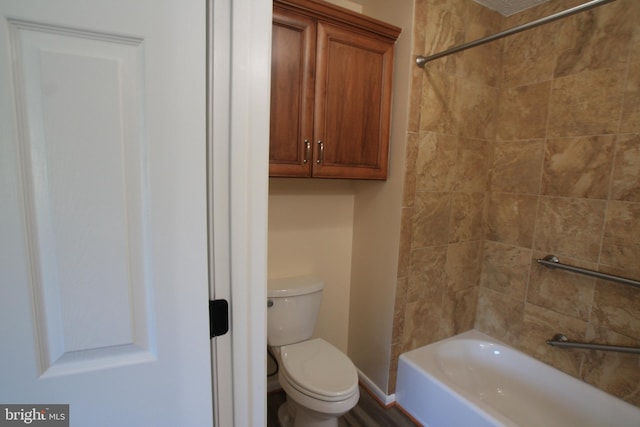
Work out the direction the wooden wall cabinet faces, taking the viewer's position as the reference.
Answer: facing the viewer and to the right of the viewer

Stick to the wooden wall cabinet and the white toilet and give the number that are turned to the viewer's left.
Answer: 0

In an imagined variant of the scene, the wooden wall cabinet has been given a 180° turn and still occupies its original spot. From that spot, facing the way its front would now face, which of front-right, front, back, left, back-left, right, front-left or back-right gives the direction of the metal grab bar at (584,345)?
back-right

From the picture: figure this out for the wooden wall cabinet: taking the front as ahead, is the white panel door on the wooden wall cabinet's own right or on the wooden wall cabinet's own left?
on the wooden wall cabinet's own right

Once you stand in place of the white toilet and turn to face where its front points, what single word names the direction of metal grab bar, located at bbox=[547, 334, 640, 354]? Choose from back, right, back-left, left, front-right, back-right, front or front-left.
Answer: front-left

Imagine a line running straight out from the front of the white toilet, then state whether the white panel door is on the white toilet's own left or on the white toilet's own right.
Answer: on the white toilet's own right
